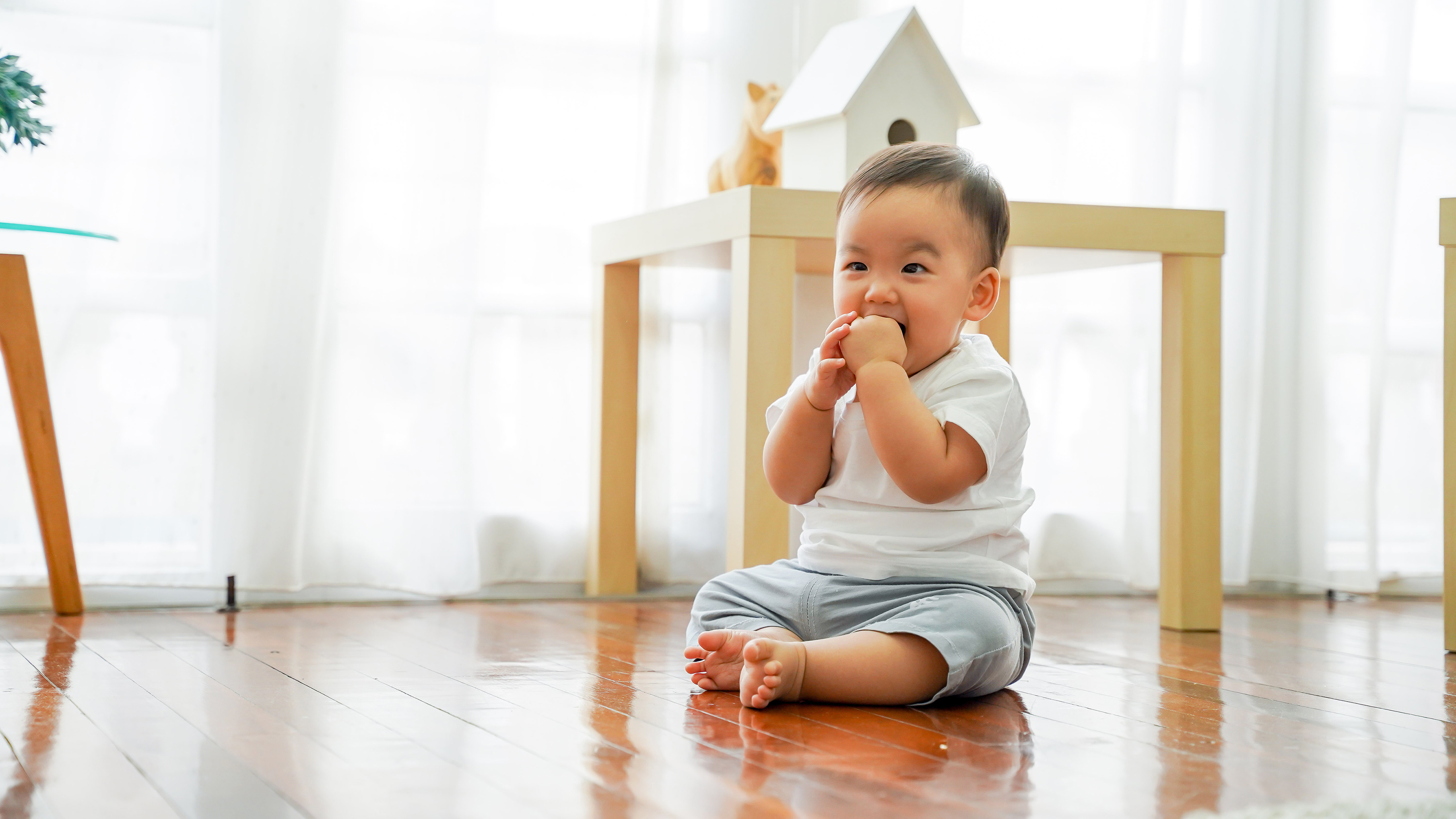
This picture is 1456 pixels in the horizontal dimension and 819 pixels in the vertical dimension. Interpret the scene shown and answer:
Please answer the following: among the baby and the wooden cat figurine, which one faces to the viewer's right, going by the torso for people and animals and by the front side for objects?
the wooden cat figurine

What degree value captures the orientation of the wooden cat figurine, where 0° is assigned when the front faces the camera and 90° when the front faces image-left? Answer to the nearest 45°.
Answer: approximately 270°

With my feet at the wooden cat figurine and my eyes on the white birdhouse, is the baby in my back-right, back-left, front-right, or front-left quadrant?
front-right

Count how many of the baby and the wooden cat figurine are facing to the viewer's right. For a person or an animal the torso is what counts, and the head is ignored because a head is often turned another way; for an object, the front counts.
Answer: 1

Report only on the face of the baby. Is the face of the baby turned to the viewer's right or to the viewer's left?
to the viewer's left

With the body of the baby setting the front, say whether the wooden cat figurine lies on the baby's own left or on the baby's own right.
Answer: on the baby's own right

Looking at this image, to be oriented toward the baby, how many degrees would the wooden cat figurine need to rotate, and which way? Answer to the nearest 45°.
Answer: approximately 90° to its right
